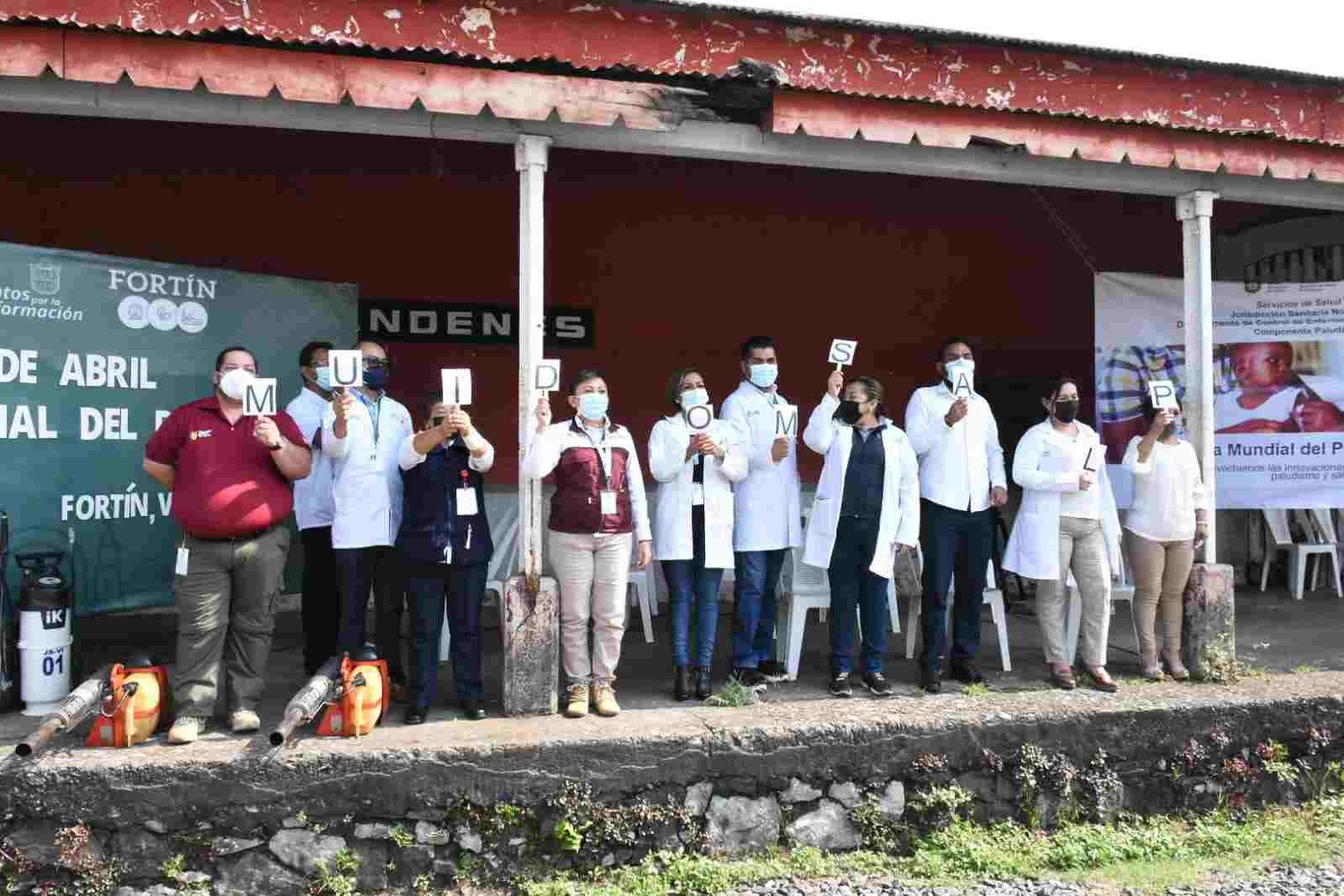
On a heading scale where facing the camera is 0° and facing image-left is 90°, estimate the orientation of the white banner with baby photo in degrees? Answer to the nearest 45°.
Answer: approximately 0°

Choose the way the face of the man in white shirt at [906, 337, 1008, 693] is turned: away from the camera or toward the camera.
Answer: toward the camera

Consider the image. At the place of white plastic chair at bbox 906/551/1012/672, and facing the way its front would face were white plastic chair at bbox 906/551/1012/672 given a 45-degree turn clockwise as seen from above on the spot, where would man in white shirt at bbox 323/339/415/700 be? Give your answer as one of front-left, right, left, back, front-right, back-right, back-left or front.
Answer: front

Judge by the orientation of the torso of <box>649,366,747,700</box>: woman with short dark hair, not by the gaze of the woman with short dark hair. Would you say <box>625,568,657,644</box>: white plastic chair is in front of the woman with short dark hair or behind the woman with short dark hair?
behind

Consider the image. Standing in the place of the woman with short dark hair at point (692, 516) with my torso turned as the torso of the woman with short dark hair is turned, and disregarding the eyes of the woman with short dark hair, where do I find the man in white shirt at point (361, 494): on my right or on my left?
on my right

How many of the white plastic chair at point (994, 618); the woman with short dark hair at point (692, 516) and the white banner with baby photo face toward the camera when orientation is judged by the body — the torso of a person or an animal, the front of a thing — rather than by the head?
3

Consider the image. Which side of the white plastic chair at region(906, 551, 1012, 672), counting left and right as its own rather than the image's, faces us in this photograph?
front

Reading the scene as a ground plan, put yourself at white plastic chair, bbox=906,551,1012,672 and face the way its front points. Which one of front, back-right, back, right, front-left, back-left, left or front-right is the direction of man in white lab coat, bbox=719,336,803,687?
front-right

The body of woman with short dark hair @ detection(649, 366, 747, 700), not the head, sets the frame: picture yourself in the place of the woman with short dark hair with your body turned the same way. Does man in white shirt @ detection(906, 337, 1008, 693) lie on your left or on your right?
on your left

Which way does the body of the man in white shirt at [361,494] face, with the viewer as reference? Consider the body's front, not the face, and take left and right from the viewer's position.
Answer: facing the viewer

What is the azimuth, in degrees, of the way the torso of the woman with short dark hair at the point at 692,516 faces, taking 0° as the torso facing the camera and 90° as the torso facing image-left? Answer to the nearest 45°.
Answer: approximately 0°

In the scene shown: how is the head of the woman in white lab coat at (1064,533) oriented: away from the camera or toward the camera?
toward the camera

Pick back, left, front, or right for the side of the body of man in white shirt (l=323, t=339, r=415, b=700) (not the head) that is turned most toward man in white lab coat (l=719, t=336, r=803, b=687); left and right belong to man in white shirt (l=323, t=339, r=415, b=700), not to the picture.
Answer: left

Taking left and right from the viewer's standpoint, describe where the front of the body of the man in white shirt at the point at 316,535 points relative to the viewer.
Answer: facing the viewer and to the right of the viewer
